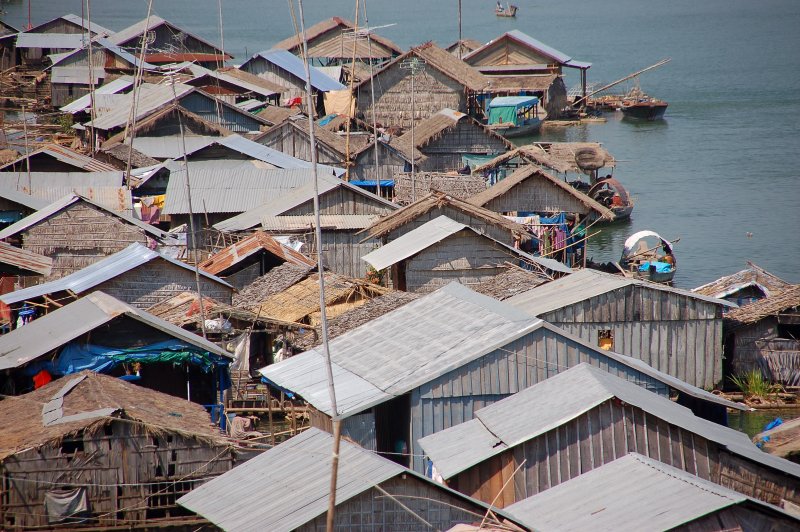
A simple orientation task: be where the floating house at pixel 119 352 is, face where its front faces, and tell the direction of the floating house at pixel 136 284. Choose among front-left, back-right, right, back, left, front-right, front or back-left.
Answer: back

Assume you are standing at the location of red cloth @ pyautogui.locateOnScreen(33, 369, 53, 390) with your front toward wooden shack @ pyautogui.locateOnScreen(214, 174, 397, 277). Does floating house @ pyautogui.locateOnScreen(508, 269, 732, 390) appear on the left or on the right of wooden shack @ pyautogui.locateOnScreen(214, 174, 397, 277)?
right

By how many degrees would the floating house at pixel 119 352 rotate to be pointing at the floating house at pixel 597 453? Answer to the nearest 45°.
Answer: approximately 45° to its left

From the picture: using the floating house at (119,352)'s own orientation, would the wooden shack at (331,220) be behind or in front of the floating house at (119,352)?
behind

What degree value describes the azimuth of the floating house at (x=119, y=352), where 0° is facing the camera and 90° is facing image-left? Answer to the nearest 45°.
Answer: approximately 0°

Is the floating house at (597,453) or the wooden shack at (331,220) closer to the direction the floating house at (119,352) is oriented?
the floating house

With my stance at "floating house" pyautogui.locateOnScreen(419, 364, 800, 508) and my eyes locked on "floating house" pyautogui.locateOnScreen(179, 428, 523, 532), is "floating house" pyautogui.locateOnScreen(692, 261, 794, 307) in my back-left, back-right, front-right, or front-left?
back-right

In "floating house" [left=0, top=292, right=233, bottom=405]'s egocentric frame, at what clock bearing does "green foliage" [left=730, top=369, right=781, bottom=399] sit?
The green foliage is roughly at 9 o'clock from the floating house.

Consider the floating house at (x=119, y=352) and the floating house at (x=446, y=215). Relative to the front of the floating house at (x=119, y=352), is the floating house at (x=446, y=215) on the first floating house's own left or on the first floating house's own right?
on the first floating house's own left

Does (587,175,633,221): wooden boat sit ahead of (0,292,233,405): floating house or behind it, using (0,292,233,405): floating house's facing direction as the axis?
behind
